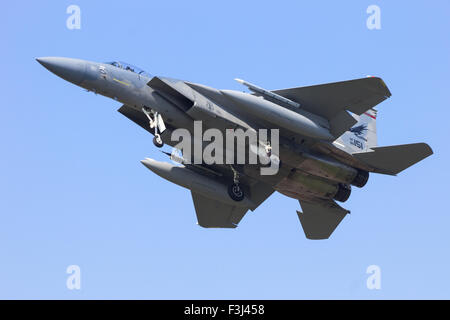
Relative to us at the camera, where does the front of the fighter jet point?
facing the viewer and to the left of the viewer
